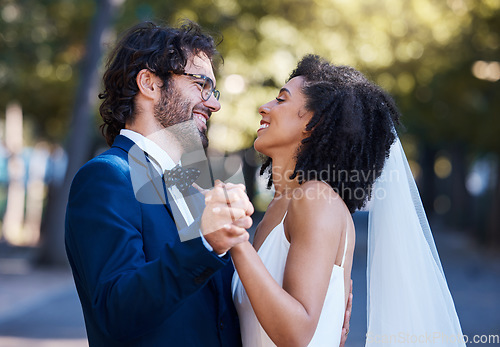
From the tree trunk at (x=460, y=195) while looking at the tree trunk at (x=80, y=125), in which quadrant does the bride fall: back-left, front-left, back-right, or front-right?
front-left

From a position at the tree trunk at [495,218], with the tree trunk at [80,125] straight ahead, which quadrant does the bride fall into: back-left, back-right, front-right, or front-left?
front-left

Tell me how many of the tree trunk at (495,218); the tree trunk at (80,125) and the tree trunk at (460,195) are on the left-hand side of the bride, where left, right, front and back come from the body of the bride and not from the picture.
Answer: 0

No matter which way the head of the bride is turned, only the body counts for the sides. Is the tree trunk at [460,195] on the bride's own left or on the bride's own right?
on the bride's own right

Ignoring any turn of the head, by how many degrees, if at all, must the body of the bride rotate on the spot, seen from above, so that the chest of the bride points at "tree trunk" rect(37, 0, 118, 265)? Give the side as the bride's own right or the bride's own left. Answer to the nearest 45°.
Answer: approximately 45° to the bride's own right

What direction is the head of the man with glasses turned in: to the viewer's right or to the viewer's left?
to the viewer's right

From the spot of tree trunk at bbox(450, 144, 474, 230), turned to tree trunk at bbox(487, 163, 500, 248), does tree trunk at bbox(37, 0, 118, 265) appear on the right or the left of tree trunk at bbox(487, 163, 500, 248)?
right

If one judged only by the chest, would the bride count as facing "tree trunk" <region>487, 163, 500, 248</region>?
no

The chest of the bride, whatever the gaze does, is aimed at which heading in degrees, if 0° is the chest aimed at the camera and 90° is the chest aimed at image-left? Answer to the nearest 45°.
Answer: approximately 90°

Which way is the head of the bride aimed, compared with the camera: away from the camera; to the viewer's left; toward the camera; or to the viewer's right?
to the viewer's left
